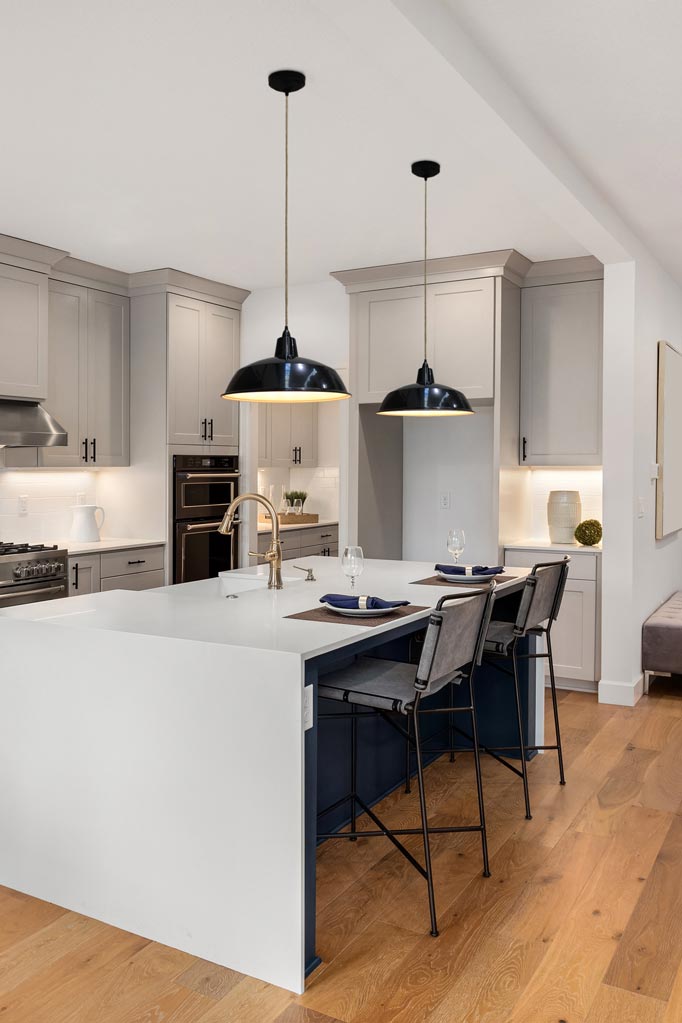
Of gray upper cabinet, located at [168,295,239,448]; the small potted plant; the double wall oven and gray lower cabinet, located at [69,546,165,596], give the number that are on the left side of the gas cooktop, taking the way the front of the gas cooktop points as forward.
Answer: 4

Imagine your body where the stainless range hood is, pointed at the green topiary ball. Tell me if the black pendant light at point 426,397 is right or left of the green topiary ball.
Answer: right

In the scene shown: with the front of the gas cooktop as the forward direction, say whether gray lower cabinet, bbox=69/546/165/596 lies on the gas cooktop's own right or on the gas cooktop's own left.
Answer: on the gas cooktop's own left

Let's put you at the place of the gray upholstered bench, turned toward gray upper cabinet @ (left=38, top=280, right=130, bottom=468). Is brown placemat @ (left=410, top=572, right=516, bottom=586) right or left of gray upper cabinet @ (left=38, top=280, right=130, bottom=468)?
left

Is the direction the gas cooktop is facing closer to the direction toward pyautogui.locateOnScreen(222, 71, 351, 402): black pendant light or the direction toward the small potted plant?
the black pendant light

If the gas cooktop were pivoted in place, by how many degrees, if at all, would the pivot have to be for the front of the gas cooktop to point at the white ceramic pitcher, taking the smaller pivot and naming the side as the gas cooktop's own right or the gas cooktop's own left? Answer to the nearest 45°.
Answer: approximately 90° to the gas cooktop's own left

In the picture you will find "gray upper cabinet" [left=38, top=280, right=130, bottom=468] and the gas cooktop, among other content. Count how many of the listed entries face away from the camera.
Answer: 0

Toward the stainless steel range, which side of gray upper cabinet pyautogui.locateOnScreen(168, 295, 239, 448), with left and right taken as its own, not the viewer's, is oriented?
right

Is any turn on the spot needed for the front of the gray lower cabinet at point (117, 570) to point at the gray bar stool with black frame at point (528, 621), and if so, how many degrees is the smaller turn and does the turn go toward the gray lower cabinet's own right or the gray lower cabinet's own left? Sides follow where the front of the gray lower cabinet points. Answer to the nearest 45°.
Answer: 0° — it already faces it

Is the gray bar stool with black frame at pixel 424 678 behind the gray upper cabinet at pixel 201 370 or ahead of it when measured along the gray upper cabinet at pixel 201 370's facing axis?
ahead

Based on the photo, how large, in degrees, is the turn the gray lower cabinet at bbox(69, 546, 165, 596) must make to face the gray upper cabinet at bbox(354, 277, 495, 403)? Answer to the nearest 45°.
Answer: approximately 45° to its left
